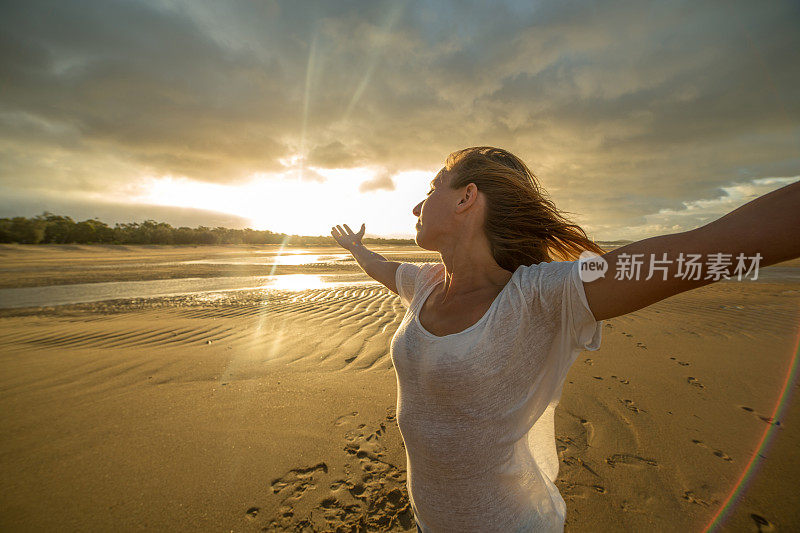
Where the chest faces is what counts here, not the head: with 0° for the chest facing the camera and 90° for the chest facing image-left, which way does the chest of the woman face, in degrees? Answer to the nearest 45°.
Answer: approximately 45°

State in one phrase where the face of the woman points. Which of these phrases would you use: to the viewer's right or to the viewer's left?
to the viewer's left
